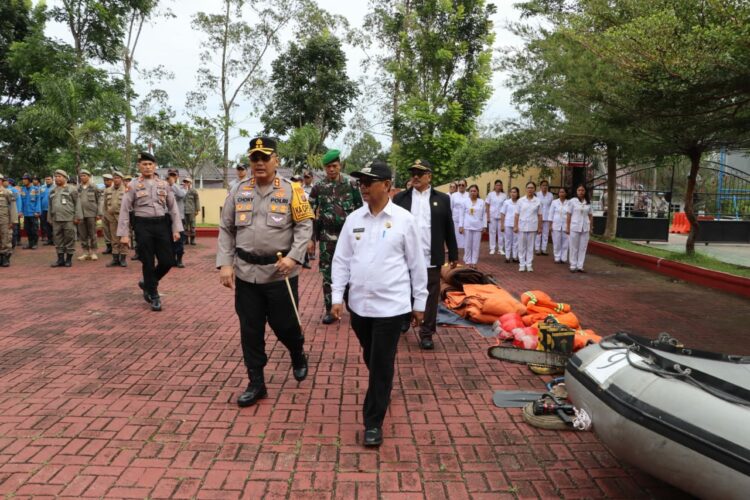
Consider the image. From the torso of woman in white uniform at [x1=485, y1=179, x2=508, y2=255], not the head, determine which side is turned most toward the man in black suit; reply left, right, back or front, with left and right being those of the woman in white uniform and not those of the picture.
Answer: front

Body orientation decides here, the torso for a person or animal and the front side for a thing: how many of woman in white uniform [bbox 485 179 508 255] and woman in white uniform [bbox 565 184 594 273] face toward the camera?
2

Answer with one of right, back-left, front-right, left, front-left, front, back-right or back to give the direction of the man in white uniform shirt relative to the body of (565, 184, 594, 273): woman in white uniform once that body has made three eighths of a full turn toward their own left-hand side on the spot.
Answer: back-right

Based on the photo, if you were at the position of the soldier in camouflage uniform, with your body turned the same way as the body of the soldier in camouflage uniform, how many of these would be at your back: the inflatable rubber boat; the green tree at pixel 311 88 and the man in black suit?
1

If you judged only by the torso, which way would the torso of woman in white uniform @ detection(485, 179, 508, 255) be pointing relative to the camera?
toward the camera

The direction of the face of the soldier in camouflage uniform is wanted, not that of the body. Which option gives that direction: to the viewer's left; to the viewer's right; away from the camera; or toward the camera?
toward the camera

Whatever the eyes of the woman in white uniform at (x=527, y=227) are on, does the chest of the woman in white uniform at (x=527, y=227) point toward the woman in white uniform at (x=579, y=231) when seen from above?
no

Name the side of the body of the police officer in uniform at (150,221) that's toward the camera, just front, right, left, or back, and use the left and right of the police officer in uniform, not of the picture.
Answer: front

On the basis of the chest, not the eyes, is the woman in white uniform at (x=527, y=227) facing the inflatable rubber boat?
yes

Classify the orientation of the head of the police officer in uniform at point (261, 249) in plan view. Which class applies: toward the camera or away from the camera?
toward the camera

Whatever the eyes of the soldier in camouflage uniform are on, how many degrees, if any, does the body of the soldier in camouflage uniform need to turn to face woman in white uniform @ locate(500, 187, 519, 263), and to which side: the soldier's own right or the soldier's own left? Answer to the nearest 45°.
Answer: approximately 135° to the soldier's own left

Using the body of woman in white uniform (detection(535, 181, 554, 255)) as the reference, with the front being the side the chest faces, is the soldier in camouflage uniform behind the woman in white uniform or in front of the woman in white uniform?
in front

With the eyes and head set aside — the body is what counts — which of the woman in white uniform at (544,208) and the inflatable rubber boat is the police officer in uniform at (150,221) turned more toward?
the inflatable rubber boat

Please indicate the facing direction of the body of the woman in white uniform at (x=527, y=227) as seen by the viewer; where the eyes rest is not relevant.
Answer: toward the camera

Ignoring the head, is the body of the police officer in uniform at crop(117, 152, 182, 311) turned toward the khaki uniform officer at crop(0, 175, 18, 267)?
no

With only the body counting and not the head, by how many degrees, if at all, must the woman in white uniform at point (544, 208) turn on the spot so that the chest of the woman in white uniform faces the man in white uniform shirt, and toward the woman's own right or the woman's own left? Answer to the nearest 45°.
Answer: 0° — they already face them

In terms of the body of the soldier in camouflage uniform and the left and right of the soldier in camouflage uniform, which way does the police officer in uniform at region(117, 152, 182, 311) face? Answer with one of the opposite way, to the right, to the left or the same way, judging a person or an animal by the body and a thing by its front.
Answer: the same way

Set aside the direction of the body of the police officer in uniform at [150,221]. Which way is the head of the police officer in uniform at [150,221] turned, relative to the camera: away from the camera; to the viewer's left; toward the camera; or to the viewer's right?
toward the camera

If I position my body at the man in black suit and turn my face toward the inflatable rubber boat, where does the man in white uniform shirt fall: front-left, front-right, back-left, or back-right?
front-right

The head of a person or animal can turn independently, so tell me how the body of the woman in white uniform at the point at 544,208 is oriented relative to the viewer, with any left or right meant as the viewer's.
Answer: facing the viewer

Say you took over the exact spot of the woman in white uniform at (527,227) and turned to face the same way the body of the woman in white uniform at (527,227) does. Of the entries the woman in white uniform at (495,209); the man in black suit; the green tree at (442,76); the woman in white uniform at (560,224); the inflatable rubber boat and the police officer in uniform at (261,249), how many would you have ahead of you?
3
